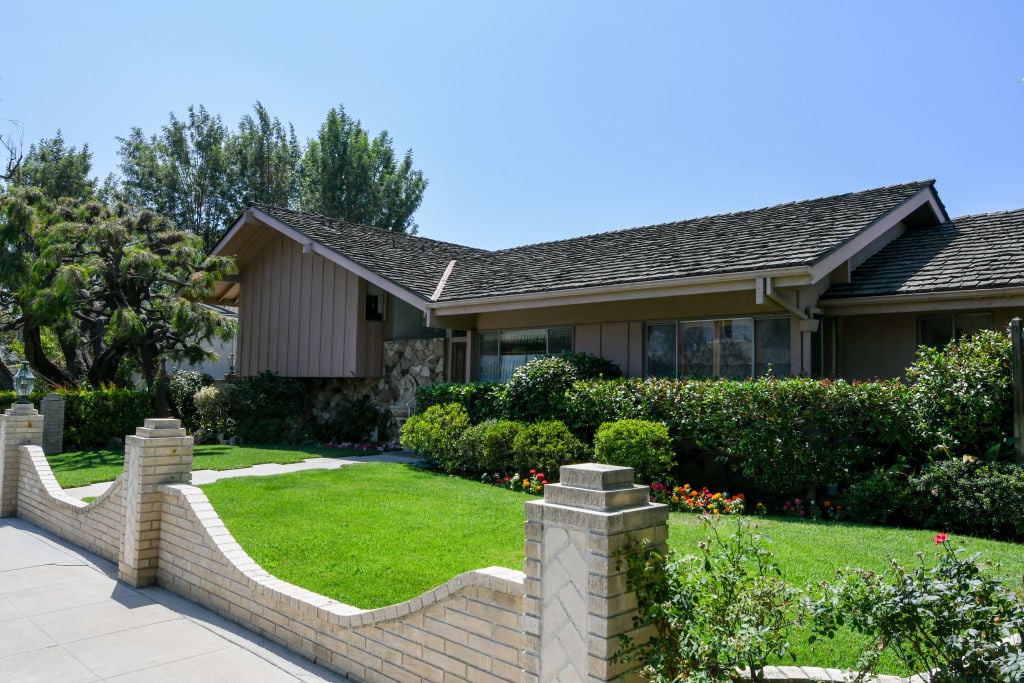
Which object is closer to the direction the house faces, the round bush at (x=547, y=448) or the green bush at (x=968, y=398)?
the round bush

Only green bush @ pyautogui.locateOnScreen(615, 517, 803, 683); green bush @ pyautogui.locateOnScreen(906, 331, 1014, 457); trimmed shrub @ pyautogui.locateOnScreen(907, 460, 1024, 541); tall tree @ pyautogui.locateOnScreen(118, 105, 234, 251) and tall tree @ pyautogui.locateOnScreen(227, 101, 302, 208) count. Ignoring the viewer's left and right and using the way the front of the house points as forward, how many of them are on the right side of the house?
2

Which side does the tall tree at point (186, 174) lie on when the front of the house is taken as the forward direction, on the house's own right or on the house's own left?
on the house's own right

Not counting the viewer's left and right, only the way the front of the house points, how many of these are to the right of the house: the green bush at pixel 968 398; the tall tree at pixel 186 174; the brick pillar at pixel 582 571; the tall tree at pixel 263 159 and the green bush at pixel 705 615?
2

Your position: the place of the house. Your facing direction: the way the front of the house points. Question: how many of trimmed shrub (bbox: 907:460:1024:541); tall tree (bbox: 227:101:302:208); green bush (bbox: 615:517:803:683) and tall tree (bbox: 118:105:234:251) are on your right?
2

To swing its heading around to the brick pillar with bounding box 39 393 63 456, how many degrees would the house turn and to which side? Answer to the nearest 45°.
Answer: approximately 45° to its right

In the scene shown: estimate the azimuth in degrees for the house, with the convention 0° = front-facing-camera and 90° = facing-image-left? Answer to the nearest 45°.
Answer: approximately 45°

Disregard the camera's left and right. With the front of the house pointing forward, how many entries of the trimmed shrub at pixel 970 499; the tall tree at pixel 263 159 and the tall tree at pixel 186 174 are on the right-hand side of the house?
2

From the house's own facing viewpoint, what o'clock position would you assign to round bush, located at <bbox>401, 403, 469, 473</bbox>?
The round bush is roughly at 1 o'clock from the house.

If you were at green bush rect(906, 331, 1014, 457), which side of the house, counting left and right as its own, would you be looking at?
left

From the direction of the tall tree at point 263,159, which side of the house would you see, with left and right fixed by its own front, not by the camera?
right

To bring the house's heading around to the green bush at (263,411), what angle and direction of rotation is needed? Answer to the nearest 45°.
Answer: approximately 45° to its right

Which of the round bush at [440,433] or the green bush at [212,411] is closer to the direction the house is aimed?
the round bush

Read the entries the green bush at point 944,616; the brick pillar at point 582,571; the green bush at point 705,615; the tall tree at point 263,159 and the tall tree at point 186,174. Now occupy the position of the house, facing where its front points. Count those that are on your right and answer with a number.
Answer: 2

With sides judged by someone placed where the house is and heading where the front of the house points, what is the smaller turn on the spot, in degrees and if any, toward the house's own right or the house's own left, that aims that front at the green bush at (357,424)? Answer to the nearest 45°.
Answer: approximately 90° to the house's own right
